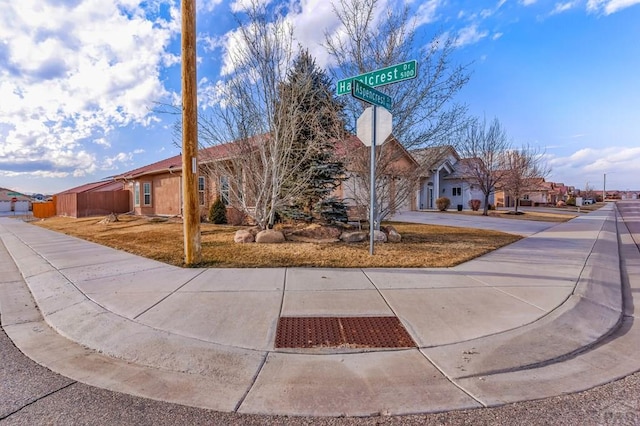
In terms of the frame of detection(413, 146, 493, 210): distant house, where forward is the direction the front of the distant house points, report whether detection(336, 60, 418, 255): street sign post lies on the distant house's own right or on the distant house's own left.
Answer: on the distant house's own right

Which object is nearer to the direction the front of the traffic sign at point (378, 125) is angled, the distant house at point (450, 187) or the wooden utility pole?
the distant house

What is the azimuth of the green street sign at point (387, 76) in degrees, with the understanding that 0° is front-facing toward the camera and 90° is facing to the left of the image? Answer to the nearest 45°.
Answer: approximately 45°

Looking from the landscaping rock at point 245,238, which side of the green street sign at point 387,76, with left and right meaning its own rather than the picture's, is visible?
right

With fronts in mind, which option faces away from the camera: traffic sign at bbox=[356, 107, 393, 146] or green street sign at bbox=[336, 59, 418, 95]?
the traffic sign

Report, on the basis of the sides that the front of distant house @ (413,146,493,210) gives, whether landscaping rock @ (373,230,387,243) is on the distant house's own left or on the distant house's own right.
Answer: on the distant house's own right

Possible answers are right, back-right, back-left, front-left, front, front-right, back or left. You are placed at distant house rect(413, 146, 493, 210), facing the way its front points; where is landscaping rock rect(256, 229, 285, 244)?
front-right

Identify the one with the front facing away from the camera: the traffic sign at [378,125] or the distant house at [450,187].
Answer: the traffic sign

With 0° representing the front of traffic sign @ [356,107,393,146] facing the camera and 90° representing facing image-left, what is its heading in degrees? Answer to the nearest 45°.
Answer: approximately 180°

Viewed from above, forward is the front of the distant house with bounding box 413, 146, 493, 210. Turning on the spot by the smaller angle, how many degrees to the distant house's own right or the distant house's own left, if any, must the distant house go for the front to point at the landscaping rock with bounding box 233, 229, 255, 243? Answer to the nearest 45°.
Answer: approximately 45° to the distant house's own right
